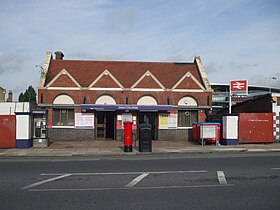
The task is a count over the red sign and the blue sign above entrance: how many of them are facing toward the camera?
2

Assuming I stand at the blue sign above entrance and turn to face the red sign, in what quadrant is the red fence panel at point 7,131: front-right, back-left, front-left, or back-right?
back-right

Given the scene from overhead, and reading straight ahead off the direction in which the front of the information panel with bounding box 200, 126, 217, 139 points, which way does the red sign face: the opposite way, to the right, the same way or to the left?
the same way

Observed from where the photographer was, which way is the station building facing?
facing the viewer

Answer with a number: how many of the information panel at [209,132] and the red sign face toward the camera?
2

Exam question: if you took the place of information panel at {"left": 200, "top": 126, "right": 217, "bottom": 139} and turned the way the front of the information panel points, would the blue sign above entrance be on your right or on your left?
on your right

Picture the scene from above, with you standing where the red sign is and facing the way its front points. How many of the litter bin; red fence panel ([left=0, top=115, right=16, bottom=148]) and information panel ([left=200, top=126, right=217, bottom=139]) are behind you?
0

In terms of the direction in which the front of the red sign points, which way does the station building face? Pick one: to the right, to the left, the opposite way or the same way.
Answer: the same way

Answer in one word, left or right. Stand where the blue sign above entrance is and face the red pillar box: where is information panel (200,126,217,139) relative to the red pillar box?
left

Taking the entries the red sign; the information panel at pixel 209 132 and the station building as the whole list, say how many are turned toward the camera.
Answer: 3

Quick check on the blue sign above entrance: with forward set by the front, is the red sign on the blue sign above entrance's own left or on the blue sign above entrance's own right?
on the blue sign above entrance's own left

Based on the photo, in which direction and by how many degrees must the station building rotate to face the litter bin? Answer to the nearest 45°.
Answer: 0° — it already faces it

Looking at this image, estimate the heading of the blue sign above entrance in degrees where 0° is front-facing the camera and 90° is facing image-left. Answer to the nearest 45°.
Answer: approximately 0°

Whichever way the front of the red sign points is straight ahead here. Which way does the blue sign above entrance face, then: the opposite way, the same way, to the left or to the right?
the same way

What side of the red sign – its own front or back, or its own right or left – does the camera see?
front
